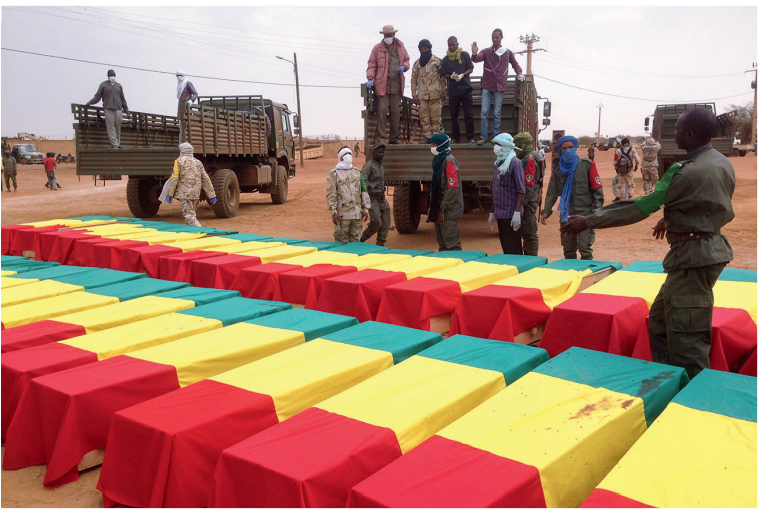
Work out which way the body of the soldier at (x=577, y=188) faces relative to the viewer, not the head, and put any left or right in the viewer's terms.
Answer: facing the viewer and to the left of the viewer

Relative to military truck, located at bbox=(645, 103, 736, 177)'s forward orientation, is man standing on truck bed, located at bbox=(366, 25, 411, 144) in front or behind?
behind

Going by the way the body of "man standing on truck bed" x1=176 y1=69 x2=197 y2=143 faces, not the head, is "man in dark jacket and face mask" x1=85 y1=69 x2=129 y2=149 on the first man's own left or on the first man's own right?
on the first man's own right

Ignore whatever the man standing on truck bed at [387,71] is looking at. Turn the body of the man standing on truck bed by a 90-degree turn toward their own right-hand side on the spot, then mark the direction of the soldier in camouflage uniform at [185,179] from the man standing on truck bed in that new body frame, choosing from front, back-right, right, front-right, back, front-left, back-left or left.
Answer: front

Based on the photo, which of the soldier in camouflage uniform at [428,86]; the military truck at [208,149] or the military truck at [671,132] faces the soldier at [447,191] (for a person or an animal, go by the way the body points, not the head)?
the soldier in camouflage uniform

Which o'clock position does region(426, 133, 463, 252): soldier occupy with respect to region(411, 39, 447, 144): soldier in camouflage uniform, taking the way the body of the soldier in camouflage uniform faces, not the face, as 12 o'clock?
The soldier is roughly at 12 o'clock from the soldier in camouflage uniform.

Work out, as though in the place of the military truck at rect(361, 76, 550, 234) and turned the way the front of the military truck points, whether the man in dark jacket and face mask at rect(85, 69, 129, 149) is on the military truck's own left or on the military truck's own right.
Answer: on the military truck's own left

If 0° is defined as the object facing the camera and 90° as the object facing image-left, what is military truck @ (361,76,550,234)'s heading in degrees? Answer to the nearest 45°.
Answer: approximately 180°

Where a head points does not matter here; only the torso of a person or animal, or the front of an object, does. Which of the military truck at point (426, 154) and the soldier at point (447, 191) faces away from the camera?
the military truck
